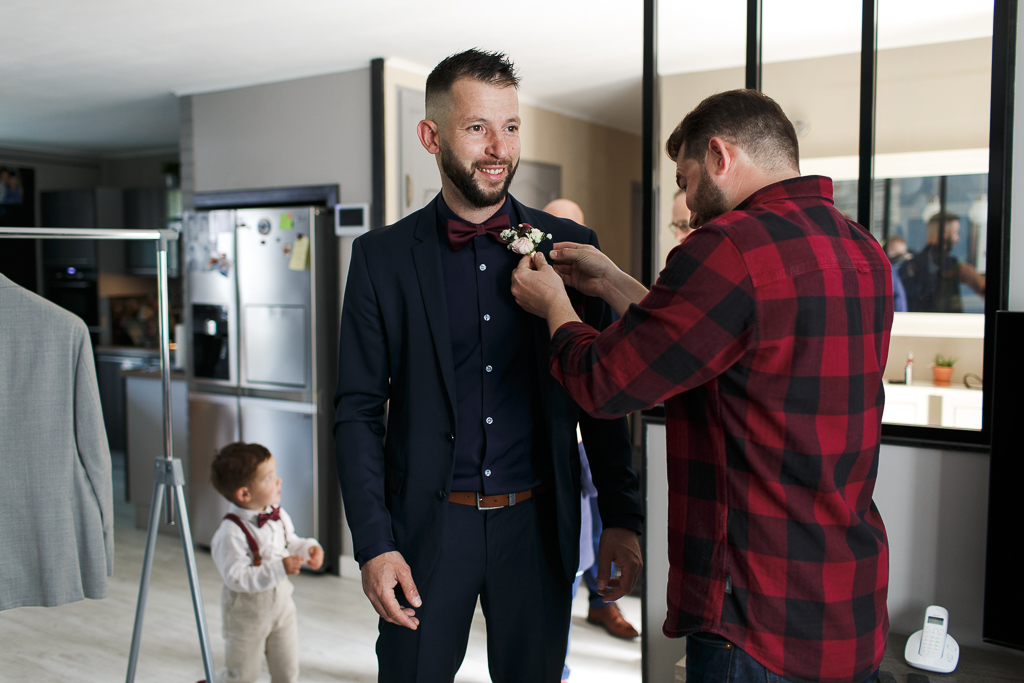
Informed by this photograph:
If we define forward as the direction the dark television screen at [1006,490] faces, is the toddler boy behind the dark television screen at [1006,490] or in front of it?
in front

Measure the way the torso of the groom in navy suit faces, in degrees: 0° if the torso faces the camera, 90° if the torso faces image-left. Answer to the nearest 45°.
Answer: approximately 0°

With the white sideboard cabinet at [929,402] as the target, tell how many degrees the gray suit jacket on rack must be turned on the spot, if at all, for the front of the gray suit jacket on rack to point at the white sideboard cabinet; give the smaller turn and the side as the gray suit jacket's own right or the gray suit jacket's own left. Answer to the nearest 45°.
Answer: approximately 90° to the gray suit jacket's own right

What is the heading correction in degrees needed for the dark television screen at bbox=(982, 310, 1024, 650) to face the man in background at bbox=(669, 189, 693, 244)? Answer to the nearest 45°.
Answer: approximately 90° to its right

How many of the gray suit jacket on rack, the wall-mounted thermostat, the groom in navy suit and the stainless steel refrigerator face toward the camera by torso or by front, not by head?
3

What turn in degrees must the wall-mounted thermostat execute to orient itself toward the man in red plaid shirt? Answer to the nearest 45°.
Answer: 0° — it already faces them

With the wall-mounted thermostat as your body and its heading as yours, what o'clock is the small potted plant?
The small potted plant is roughly at 9 o'clock from the wall-mounted thermostat.

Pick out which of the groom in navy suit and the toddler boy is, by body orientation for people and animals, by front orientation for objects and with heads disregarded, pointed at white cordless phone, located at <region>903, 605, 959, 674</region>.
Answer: the toddler boy

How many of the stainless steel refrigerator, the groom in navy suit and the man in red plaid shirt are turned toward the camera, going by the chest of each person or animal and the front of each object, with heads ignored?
2
